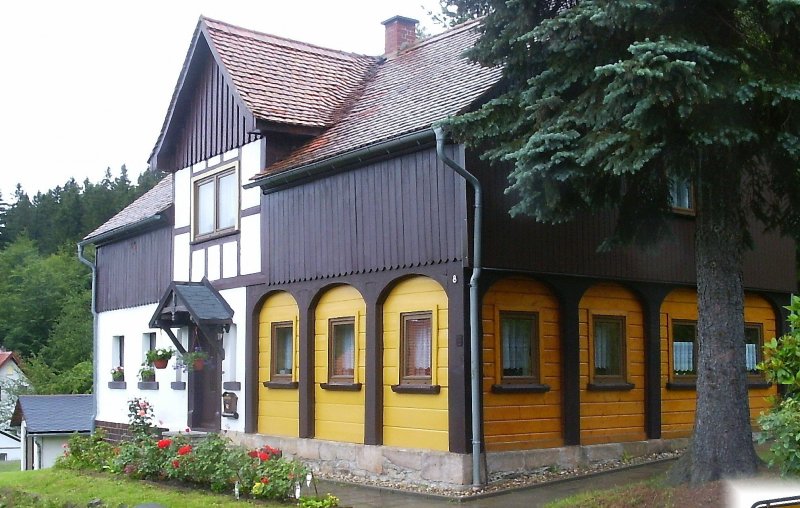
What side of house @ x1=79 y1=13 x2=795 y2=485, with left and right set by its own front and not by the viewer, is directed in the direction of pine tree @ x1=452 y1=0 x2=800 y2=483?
left

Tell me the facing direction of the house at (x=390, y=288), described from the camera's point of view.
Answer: facing the viewer and to the left of the viewer

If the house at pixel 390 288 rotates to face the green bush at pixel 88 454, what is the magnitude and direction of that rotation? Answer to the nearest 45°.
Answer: approximately 45° to its right

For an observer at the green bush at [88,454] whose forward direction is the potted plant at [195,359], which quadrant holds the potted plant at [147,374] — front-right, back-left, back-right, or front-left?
front-left
